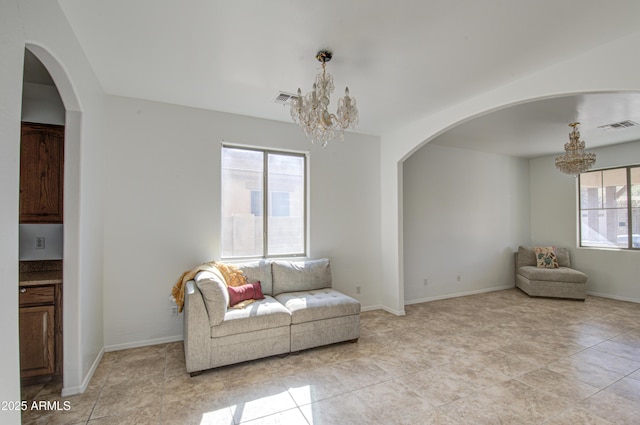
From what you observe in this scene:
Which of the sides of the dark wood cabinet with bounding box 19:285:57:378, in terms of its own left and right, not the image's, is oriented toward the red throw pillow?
left

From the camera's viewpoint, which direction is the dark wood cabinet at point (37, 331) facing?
toward the camera

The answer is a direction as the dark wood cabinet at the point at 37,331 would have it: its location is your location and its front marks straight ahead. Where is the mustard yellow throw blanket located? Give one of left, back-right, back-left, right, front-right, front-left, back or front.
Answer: left

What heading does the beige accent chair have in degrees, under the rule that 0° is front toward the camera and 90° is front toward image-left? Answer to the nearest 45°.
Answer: approximately 315°

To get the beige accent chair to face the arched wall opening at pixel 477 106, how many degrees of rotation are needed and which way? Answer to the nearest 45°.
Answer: approximately 45° to its right

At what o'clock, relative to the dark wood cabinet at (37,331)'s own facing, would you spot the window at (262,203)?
The window is roughly at 9 o'clock from the dark wood cabinet.

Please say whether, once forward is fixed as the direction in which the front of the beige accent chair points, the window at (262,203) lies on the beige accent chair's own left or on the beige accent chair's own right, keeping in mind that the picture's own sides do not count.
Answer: on the beige accent chair's own right

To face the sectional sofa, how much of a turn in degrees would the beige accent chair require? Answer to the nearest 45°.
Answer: approximately 90° to its right

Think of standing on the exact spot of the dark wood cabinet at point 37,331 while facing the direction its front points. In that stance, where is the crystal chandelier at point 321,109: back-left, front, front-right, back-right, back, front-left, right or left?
front-left

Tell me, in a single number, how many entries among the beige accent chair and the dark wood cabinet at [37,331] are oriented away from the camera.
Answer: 0

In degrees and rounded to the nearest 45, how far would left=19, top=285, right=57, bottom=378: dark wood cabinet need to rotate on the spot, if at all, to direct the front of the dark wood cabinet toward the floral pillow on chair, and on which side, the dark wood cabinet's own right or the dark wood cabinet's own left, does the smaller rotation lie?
approximately 90° to the dark wood cabinet's own left
